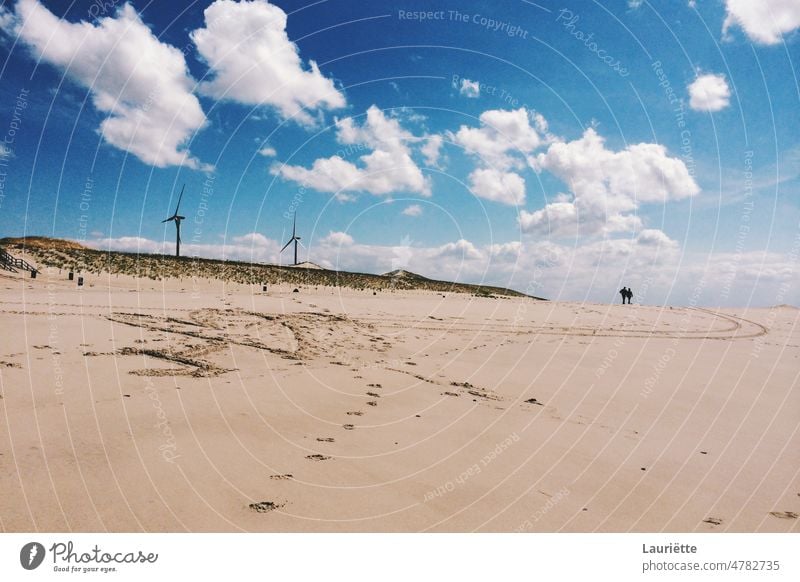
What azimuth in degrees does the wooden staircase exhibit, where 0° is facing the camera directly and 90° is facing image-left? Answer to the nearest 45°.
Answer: approximately 270°
